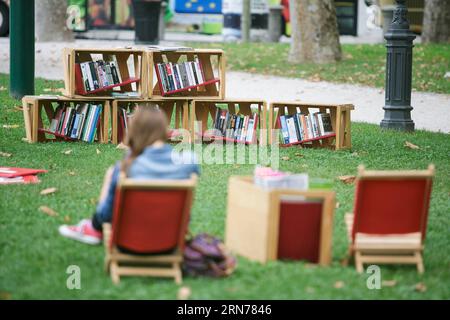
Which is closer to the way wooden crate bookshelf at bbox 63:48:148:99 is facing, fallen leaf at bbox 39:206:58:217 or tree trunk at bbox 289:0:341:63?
the fallen leaf

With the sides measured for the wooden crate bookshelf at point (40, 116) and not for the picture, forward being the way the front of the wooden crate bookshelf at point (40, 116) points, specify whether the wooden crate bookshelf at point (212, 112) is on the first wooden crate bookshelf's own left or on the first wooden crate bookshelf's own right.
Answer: on the first wooden crate bookshelf's own left

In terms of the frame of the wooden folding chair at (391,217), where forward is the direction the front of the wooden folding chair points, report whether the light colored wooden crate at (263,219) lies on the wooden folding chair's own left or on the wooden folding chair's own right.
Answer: on the wooden folding chair's own left

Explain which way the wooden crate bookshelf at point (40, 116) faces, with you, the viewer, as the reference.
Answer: facing the viewer

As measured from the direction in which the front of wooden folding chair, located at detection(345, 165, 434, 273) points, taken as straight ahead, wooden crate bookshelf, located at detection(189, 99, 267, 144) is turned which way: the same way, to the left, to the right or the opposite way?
the opposite way

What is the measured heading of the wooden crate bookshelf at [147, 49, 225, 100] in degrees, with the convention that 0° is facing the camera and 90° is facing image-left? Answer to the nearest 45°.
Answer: approximately 0°

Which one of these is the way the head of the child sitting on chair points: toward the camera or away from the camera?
away from the camera

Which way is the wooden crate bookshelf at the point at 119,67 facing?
toward the camera

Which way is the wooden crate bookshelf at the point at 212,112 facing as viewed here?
toward the camera

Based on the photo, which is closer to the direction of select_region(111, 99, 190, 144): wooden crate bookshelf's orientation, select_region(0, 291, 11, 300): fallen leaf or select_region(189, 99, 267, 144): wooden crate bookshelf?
the fallen leaf

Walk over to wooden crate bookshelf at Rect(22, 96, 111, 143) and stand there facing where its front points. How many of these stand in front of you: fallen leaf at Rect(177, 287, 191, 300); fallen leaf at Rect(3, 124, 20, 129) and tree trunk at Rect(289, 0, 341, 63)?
1

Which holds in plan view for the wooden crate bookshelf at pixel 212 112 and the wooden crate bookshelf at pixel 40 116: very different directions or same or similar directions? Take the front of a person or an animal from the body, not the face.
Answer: same or similar directions

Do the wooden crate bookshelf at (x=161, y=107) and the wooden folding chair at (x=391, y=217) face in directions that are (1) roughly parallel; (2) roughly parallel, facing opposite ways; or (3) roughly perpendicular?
roughly parallel, facing opposite ways

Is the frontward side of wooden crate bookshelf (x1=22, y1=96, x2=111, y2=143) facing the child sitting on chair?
yes

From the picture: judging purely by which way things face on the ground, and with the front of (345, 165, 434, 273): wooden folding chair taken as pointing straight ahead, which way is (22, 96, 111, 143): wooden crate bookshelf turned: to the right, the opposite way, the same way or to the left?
the opposite way

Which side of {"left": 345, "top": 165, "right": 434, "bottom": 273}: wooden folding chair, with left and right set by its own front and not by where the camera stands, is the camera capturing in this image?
back

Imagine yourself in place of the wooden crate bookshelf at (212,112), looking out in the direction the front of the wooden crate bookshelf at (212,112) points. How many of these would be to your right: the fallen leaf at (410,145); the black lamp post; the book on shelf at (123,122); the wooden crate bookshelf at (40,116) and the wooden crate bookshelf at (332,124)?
2
